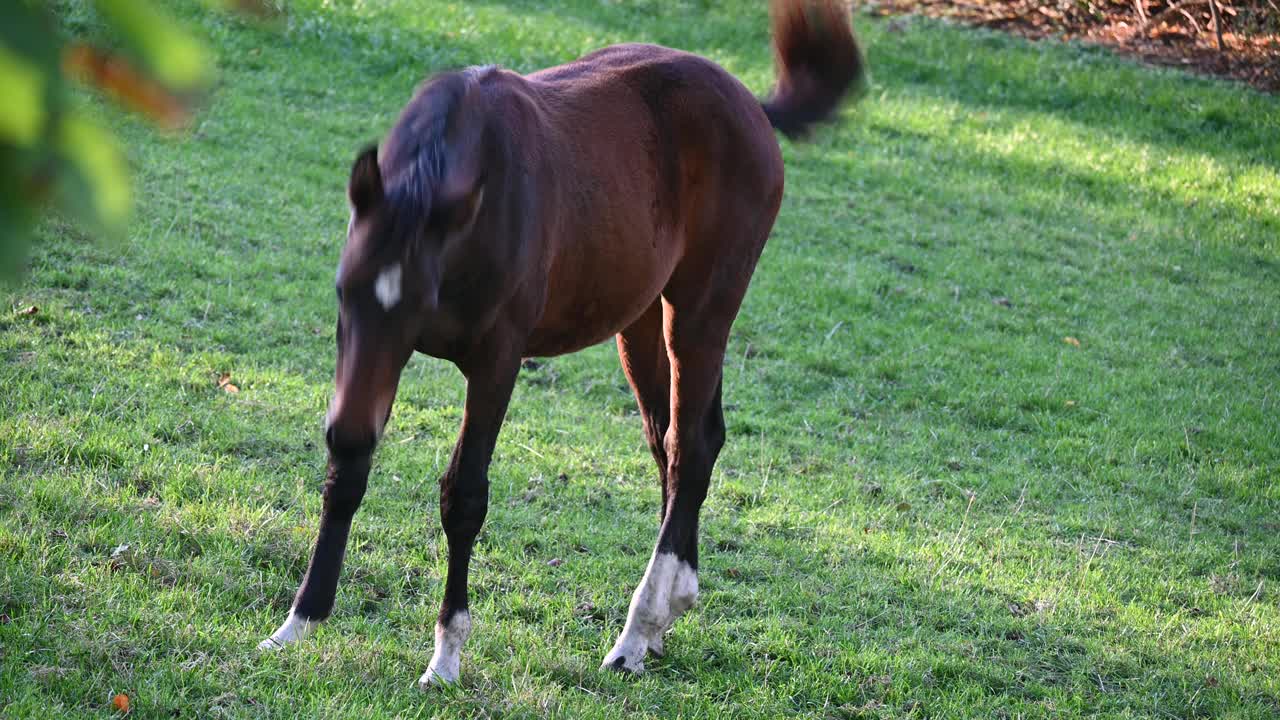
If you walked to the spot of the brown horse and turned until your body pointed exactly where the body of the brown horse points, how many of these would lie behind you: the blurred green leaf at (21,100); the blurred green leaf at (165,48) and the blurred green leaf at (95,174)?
0

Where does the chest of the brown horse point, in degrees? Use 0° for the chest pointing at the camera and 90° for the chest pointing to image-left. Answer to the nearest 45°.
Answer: approximately 45°

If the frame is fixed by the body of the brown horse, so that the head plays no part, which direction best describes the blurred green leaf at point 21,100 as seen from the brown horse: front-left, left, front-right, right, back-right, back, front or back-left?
front-left

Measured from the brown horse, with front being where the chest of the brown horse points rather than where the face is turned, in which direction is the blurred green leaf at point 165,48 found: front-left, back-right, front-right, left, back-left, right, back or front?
front-left

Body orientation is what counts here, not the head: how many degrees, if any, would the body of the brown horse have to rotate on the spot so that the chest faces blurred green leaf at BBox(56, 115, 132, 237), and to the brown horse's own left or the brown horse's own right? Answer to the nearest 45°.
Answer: approximately 45° to the brown horse's own left

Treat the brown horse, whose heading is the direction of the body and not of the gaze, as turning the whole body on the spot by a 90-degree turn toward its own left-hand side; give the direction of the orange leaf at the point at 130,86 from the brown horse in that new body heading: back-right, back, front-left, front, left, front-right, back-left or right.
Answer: front-right
